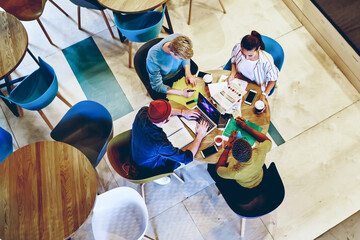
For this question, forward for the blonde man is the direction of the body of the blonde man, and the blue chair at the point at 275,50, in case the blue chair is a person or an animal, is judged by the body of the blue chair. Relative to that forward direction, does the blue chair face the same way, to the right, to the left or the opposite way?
to the right

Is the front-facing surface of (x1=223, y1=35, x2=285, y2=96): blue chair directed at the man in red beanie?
yes

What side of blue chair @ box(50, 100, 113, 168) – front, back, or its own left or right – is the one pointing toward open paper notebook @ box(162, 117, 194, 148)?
left

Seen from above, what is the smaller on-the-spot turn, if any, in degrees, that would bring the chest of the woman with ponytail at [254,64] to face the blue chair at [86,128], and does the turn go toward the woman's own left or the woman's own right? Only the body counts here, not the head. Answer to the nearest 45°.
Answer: approximately 45° to the woman's own right

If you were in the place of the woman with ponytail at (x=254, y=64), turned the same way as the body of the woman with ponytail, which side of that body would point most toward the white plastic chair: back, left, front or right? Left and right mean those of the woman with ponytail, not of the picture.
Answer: front

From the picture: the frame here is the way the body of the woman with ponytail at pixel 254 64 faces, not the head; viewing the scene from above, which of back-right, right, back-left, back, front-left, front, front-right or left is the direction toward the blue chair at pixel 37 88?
front-right

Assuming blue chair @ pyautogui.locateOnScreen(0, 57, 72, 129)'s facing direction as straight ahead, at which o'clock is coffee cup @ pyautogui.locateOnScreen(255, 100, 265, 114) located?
The coffee cup is roughly at 6 o'clock from the blue chair.

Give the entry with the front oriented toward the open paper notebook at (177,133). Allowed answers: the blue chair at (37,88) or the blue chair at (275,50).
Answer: the blue chair at (275,50)

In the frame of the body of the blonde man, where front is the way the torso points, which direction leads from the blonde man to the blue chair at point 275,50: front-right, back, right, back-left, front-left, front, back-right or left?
front-left

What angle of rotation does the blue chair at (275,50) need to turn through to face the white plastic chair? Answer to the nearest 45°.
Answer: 0° — it already faces it

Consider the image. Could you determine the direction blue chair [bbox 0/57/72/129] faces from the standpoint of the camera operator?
facing away from the viewer and to the left of the viewer

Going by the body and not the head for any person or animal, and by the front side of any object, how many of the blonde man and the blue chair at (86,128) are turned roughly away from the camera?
0

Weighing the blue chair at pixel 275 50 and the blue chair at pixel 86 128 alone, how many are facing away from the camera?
0

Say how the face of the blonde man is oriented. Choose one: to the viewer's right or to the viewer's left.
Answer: to the viewer's right

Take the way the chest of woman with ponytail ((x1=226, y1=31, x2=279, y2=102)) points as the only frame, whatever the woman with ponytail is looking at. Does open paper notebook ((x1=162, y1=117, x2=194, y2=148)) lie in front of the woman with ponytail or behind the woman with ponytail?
in front

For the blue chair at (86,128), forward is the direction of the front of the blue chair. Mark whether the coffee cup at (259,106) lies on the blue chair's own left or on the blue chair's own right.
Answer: on the blue chair's own left

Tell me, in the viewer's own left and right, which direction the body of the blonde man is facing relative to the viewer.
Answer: facing the viewer and to the right of the viewer
